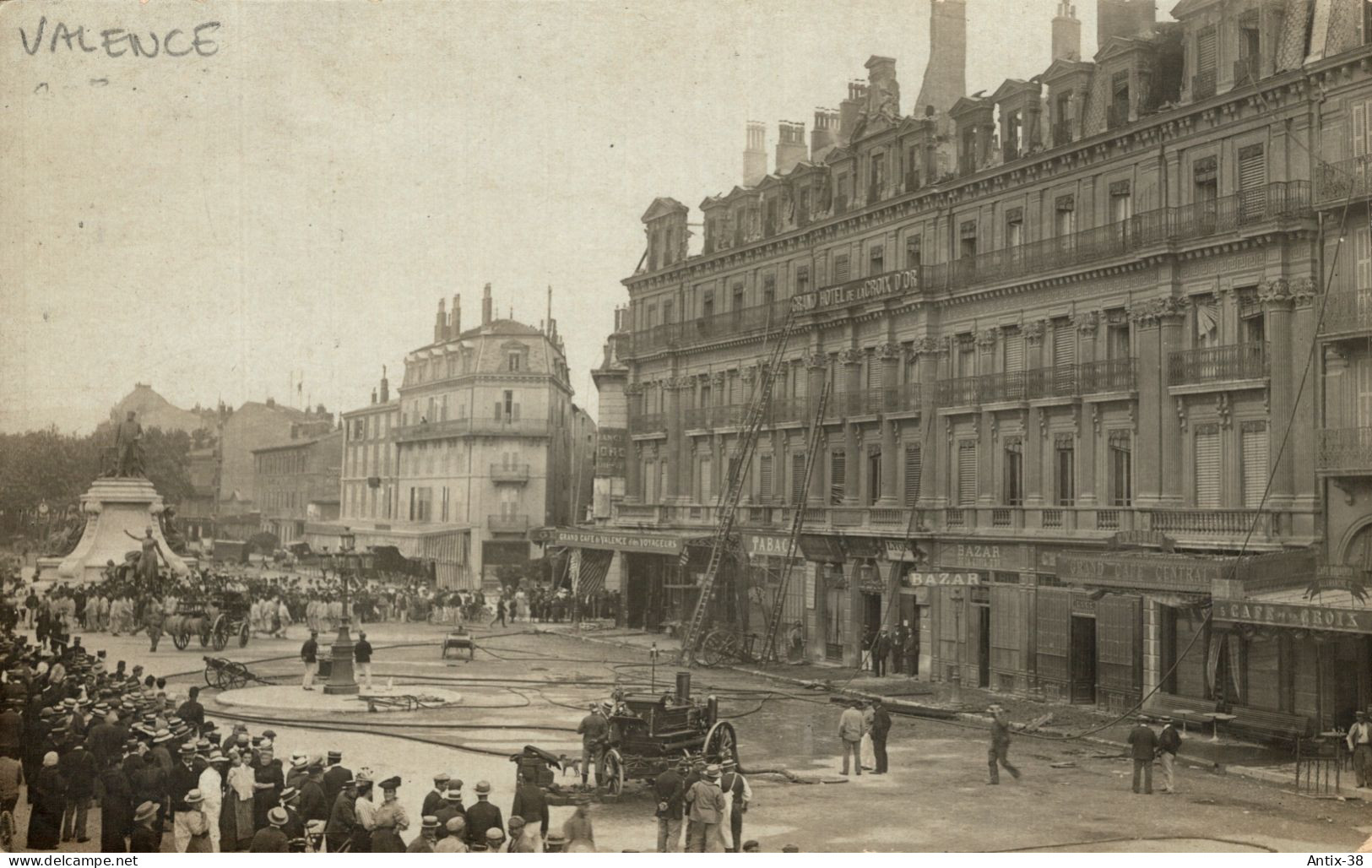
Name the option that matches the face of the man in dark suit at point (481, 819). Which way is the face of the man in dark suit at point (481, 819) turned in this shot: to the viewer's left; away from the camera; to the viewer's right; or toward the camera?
away from the camera

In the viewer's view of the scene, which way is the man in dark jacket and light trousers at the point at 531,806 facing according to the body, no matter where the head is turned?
away from the camera

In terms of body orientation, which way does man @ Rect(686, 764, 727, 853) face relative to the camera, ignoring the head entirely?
away from the camera

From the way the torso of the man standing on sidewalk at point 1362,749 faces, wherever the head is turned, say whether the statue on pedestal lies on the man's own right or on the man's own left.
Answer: on the man's own right

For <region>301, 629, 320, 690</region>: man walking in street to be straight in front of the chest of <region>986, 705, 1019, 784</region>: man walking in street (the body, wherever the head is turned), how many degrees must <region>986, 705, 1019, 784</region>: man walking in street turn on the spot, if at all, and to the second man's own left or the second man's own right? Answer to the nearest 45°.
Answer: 0° — they already face them

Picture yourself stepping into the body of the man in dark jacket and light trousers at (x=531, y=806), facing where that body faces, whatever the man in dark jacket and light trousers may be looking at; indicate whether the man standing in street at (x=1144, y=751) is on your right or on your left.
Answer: on your right

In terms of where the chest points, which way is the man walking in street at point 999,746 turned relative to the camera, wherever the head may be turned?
to the viewer's left

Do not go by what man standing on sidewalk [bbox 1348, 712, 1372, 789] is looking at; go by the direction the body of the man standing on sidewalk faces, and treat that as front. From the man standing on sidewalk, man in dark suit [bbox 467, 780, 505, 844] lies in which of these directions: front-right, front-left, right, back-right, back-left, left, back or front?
front-right

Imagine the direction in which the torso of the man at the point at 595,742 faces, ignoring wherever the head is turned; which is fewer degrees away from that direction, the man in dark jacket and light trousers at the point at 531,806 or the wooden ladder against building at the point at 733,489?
the wooden ladder against building

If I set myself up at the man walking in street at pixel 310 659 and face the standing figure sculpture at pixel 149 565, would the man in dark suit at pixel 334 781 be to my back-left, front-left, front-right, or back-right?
back-left

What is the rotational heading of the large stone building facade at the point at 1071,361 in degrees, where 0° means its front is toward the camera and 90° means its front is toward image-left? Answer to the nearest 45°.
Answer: approximately 45°
